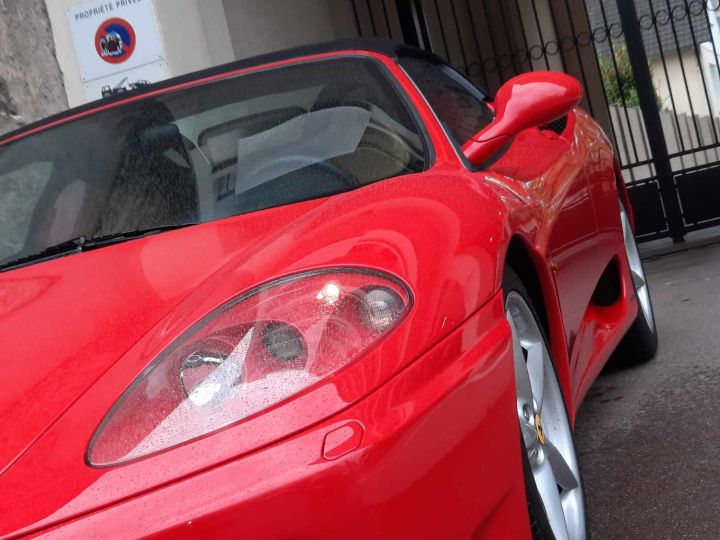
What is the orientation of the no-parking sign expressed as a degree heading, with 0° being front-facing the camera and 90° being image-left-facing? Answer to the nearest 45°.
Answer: approximately 0°

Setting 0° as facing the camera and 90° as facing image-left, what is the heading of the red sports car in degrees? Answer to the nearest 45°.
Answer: approximately 45°

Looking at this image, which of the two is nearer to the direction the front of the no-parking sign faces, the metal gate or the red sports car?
the red sports car

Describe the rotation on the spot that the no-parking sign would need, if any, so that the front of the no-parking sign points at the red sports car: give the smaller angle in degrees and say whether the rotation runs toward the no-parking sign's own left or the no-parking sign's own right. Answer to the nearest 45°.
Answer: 0° — it already faces it

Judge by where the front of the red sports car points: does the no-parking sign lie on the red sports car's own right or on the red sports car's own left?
on the red sports car's own right
